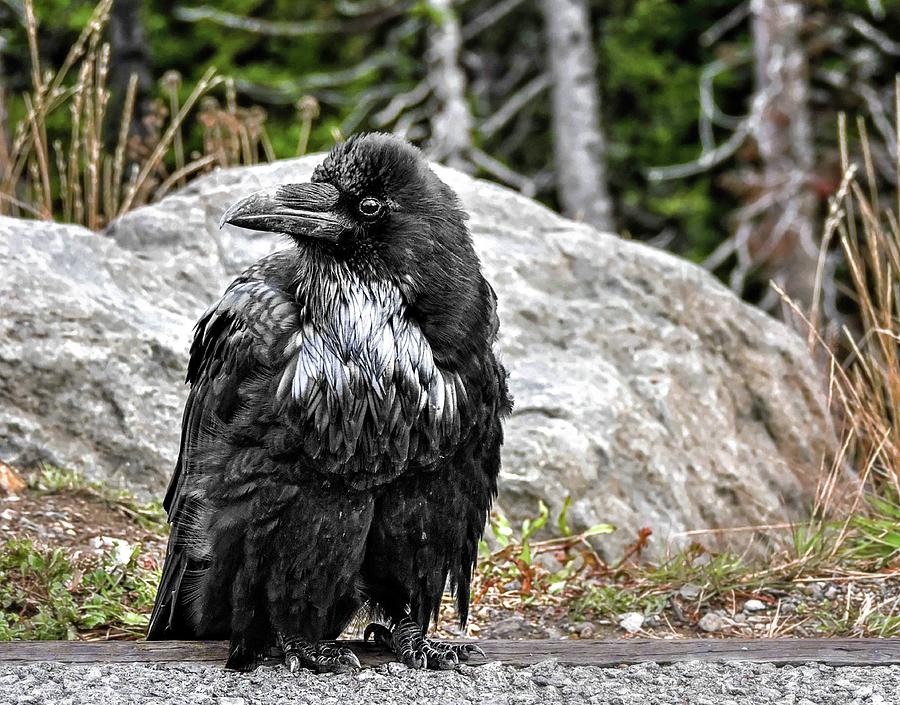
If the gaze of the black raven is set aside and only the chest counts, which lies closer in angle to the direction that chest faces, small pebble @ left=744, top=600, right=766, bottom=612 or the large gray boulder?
the small pebble

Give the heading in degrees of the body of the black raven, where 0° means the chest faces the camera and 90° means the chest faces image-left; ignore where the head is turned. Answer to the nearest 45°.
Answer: approximately 315°

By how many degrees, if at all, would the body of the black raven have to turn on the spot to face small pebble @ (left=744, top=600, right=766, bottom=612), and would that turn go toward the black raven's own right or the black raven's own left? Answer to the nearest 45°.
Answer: approximately 90° to the black raven's own left

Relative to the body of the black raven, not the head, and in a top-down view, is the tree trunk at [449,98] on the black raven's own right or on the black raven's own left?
on the black raven's own left

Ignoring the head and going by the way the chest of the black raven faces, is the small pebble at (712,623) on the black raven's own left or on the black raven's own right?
on the black raven's own left

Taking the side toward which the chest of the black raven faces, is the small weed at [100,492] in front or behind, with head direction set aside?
behind
